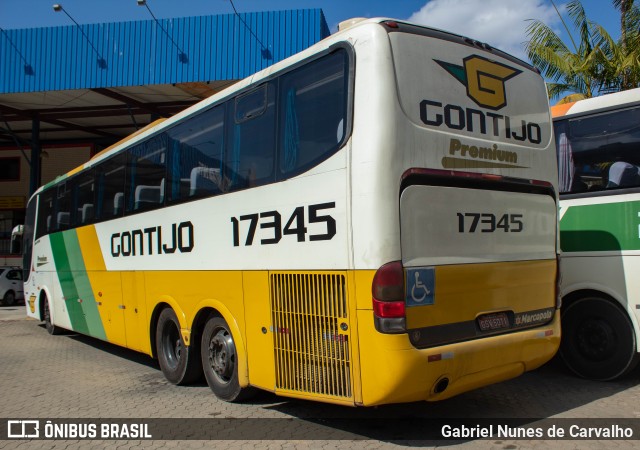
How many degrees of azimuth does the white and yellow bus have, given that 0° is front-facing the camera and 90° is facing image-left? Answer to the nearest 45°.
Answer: approximately 135°

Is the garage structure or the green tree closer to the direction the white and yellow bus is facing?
the garage structure

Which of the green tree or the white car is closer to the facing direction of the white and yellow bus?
the white car

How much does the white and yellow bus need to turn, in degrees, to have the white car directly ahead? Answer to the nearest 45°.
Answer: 0° — it already faces it

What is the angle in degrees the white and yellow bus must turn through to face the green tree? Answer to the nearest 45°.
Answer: approximately 90° to its right
